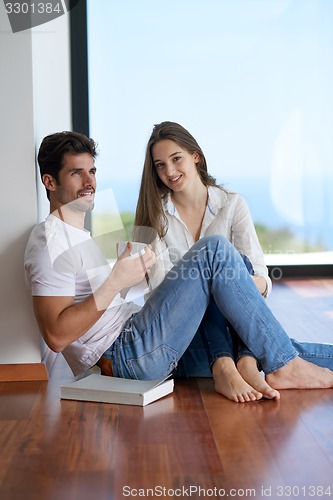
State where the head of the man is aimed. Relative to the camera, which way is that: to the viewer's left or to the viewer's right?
to the viewer's right

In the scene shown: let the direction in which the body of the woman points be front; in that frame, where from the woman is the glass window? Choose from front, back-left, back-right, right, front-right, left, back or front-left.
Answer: back

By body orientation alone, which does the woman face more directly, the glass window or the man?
the man

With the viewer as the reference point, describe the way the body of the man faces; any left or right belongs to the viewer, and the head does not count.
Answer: facing to the right of the viewer

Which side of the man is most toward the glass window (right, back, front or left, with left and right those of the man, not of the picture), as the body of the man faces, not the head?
left
